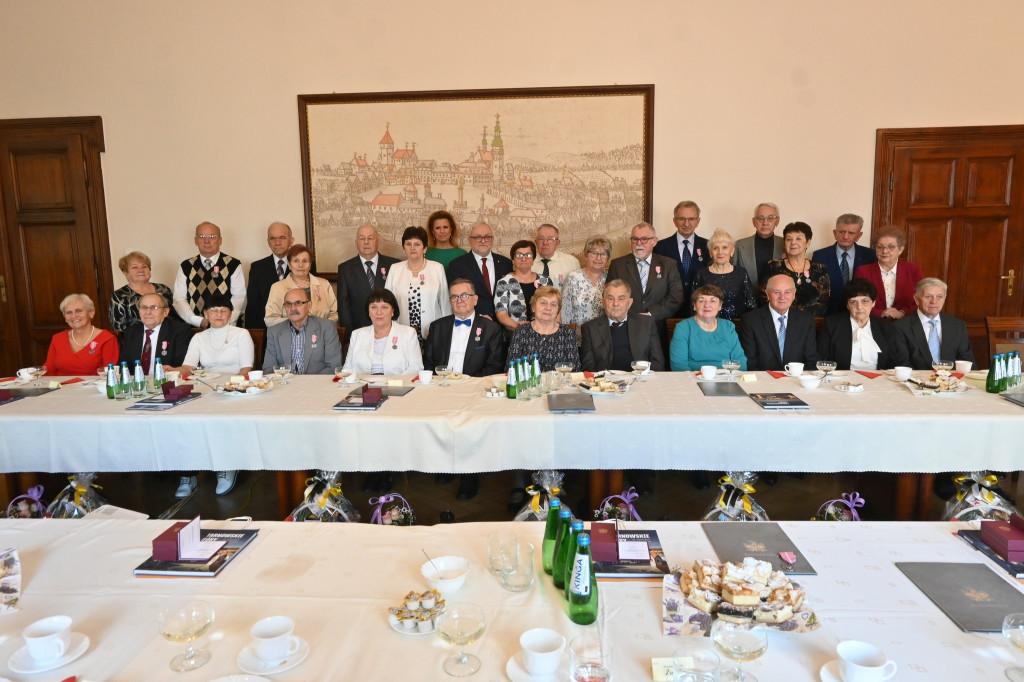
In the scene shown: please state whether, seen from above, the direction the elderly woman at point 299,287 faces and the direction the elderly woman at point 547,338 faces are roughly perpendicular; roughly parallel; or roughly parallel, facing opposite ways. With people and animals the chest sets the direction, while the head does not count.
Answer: roughly parallel

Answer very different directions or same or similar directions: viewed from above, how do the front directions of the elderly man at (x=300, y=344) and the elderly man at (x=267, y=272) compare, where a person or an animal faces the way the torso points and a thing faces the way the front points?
same or similar directions

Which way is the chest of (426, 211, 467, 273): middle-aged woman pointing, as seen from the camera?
toward the camera

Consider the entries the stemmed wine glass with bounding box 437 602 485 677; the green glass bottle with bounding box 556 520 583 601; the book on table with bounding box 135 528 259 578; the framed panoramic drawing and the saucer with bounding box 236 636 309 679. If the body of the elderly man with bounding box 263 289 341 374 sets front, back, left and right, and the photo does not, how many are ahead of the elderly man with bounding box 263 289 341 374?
4

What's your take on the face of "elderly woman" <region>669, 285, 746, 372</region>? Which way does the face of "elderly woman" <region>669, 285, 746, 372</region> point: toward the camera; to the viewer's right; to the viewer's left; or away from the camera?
toward the camera

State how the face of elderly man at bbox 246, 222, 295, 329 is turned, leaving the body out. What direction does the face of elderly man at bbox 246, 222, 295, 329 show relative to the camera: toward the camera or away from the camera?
toward the camera

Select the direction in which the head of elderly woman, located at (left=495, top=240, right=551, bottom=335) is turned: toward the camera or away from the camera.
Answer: toward the camera

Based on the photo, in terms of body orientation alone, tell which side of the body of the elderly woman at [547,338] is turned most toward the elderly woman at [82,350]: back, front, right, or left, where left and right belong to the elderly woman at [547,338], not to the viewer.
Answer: right

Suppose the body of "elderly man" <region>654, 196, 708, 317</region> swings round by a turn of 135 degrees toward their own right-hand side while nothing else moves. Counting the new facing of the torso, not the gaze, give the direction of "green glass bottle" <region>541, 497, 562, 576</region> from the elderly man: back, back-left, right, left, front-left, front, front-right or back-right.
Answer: back-left

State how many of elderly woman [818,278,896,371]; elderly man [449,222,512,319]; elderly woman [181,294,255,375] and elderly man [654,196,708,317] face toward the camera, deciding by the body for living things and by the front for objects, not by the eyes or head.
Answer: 4

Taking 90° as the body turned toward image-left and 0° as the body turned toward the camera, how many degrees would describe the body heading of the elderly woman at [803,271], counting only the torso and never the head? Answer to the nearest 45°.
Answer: approximately 0°

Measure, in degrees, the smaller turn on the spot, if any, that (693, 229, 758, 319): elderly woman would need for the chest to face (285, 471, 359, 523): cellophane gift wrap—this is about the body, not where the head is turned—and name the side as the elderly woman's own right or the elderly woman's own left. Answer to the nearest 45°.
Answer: approximately 45° to the elderly woman's own right

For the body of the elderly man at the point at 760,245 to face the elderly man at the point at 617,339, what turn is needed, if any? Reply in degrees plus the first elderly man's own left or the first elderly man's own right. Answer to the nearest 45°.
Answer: approximately 45° to the first elderly man's own right

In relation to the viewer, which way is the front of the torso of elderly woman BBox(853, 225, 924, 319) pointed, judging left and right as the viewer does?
facing the viewer

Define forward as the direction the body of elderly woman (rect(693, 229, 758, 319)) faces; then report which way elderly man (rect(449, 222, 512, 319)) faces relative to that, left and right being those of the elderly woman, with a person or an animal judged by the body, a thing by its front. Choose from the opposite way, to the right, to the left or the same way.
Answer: the same way

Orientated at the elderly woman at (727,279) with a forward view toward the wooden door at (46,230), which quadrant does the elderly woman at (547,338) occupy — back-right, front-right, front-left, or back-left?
front-left

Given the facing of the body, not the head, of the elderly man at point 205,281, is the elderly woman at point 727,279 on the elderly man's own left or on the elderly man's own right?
on the elderly man's own left

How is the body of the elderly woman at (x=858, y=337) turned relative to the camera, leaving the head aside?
toward the camera

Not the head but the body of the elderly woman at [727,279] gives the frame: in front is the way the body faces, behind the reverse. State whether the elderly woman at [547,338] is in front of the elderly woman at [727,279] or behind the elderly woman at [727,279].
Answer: in front

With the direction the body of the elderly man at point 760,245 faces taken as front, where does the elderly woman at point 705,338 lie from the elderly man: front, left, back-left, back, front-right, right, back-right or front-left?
front

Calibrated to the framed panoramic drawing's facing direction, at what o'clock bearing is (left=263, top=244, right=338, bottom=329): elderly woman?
The elderly woman is roughly at 2 o'clock from the framed panoramic drawing.

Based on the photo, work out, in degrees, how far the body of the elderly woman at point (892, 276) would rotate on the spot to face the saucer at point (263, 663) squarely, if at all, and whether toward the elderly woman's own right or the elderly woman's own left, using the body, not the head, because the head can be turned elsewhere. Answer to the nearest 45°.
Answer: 0° — they already face it

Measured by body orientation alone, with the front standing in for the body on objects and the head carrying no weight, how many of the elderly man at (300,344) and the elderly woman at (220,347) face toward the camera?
2
